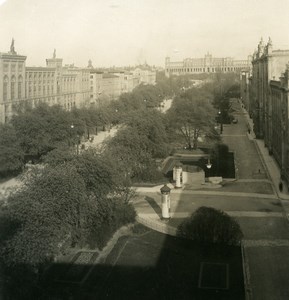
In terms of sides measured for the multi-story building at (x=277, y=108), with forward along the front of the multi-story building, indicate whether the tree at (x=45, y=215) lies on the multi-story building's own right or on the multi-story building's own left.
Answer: on the multi-story building's own left

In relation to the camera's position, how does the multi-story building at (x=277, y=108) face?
facing to the left of the viewer

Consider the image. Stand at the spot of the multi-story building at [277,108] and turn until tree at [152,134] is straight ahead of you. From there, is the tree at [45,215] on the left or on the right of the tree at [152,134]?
left

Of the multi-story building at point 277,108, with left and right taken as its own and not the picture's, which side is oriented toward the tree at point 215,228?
left

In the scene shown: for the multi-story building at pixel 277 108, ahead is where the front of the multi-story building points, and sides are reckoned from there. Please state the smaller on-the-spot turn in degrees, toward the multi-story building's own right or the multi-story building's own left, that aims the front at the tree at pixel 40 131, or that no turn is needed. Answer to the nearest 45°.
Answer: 0° — it already faces it
